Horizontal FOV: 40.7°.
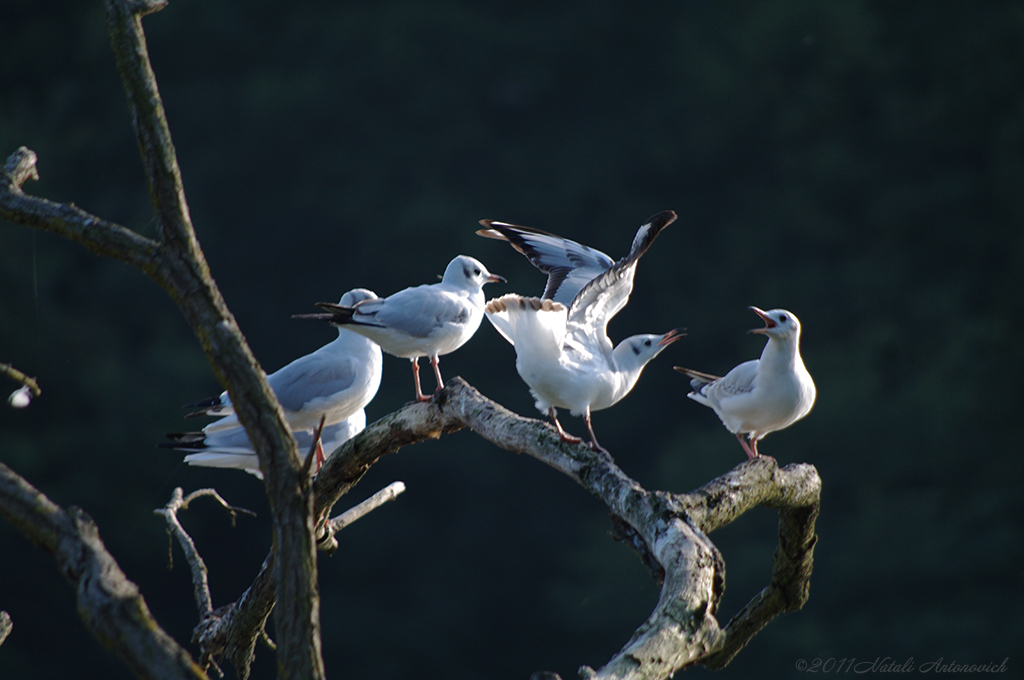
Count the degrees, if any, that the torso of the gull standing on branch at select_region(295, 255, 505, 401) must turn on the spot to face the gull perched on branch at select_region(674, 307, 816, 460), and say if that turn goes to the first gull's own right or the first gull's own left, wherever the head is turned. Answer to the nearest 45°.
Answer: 0° — it already faces it

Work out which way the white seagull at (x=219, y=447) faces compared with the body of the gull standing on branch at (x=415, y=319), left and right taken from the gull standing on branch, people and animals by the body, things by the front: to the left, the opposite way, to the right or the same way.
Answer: the same way

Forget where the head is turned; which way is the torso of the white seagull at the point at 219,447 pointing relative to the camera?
to the viewer's right

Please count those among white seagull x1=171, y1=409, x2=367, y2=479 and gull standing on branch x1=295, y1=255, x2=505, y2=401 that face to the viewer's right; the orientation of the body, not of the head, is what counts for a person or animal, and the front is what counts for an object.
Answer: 2

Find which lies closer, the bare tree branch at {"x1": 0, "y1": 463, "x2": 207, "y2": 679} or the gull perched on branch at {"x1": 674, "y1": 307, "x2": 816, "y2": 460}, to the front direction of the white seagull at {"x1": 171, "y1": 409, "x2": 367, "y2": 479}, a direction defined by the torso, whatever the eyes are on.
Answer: the gull perched on branch

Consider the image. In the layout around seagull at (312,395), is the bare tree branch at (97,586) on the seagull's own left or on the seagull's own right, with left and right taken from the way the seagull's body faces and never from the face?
on the seagull's own right

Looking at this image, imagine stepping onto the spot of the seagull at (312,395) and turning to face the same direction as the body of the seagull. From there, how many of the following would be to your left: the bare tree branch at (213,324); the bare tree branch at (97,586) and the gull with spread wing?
0

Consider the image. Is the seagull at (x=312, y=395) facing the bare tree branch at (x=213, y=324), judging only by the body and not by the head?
no

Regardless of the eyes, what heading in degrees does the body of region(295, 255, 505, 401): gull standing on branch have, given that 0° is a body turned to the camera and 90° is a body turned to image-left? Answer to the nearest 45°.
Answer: approximately 270°

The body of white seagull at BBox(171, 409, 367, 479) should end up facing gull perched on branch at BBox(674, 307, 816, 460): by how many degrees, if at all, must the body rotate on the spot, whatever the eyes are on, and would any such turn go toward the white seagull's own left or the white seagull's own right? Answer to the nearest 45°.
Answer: approximately 45° to the white seagull's own right

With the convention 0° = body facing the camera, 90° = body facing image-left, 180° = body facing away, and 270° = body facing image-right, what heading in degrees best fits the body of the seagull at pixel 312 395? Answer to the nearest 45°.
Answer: approximately 270°

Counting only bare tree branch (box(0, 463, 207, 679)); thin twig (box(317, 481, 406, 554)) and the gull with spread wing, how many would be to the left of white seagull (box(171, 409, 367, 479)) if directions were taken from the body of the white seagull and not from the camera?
0
